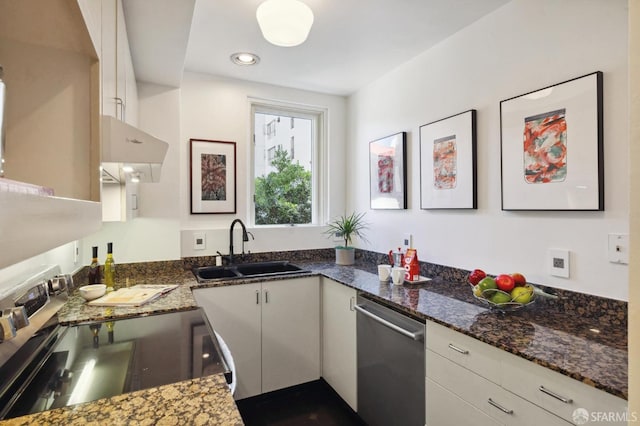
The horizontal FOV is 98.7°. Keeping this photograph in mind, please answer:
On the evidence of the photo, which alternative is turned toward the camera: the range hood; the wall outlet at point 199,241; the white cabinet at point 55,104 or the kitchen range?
the wall outlet

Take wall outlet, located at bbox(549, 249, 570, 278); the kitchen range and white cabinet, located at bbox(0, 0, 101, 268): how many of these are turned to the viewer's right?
2

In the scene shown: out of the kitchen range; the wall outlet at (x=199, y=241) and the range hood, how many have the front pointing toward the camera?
1

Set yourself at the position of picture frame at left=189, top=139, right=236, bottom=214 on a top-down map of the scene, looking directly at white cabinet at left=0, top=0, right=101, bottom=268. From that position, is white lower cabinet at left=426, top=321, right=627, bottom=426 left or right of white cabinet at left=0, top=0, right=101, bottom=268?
left

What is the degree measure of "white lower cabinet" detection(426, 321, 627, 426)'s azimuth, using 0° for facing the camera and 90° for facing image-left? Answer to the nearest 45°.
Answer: approximately 45°

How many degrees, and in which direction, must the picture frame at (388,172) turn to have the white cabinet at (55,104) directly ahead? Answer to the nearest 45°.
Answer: approximately 45° to its left

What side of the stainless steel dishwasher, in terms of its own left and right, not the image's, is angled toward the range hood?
front
